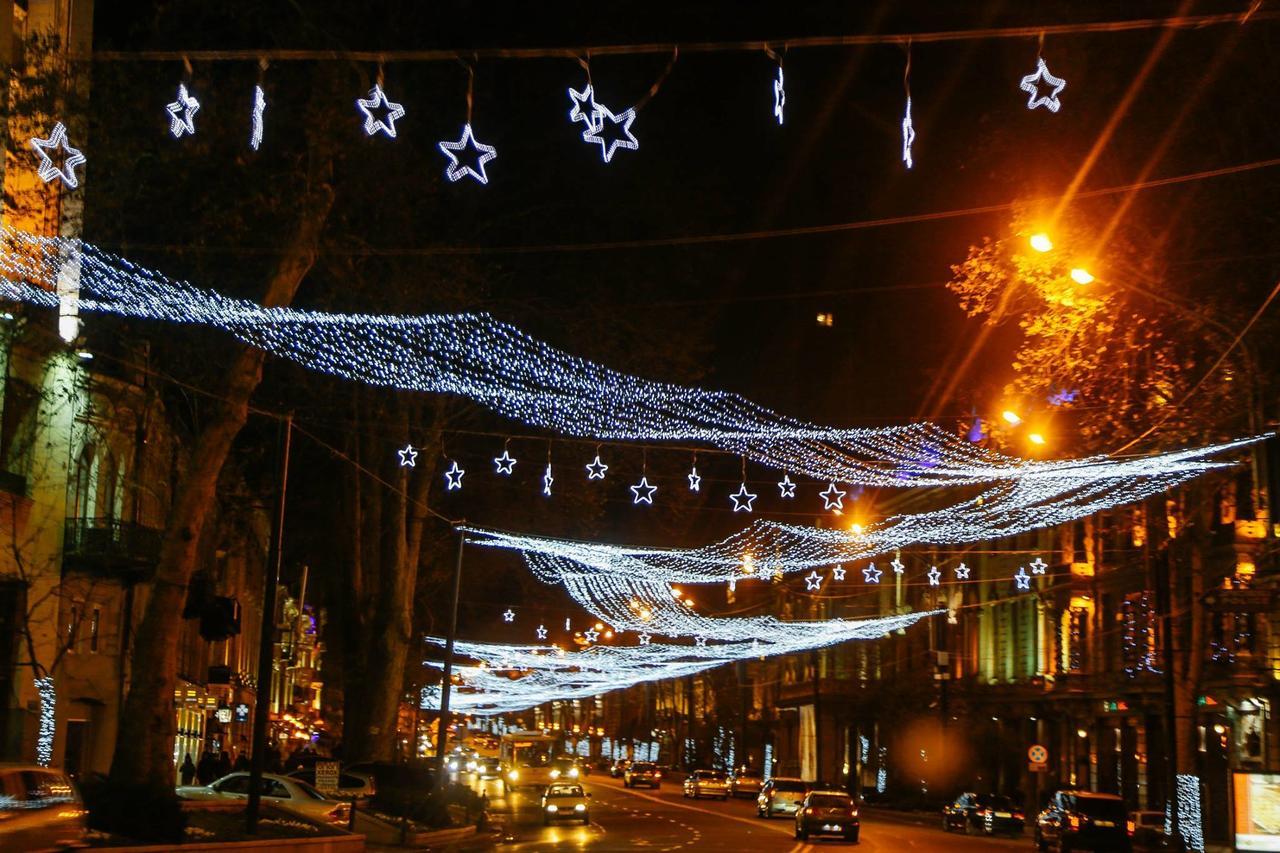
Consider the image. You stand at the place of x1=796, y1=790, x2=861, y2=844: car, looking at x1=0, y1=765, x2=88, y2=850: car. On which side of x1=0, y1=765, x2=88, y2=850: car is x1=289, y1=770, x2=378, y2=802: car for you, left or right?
right

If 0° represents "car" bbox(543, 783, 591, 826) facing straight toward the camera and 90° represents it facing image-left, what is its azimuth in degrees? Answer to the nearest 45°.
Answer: approximately 0°

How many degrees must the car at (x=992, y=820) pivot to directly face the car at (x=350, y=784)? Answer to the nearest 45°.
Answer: approximately 90° to its left

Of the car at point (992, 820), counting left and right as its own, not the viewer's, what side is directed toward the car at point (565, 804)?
left

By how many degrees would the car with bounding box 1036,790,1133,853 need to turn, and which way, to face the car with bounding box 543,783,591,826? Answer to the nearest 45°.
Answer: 0° — it already faces it

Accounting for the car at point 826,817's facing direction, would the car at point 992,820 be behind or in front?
in front

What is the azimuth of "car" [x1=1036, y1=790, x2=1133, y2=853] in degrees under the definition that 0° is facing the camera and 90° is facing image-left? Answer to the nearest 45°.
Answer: approximately 135°

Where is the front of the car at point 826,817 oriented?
away from the camera

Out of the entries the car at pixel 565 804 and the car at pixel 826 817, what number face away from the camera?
1

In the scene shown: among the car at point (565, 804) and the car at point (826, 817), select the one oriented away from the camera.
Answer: the car at point (826, 817)

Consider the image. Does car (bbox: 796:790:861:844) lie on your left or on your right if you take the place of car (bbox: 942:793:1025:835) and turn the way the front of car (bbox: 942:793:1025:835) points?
on your left

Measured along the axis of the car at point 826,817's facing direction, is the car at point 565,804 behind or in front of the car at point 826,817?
in front
